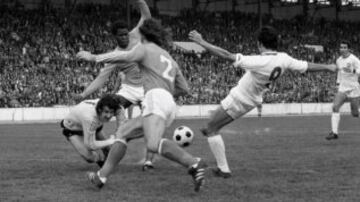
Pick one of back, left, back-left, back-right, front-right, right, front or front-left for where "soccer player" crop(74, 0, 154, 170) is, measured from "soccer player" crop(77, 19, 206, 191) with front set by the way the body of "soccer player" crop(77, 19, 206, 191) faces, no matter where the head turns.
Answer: front-right

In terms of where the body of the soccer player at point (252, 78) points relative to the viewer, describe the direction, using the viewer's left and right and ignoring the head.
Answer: facing away from the viewer and to the left of the viewer

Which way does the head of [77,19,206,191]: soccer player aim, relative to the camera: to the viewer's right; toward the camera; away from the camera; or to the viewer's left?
away from the camera

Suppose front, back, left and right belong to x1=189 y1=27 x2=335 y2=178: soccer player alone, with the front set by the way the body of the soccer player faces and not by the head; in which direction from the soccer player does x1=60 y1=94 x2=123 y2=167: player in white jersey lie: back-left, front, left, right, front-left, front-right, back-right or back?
front-left

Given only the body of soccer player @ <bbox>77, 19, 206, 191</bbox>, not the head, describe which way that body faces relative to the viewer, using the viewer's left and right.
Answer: facing away from the viewer and to the left of the viewer

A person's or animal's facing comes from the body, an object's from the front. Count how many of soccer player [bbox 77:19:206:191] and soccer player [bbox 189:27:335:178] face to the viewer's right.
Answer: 0

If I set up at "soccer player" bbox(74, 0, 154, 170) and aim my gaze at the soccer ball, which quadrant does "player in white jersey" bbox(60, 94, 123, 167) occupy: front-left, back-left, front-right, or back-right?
front-right

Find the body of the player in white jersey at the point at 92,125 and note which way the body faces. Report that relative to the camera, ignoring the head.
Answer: to the viewer's right

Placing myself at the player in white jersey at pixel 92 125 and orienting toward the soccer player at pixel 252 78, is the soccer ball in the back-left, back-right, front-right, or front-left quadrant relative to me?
front-right

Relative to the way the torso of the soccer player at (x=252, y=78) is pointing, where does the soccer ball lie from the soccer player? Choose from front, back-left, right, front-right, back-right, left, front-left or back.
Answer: left

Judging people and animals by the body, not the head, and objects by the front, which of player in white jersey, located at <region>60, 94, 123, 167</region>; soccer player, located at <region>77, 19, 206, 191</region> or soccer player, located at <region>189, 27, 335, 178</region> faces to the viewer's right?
the player in white jersey

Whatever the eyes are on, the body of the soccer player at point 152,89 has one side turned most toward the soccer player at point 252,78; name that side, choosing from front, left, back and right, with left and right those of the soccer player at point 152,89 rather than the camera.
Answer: right
